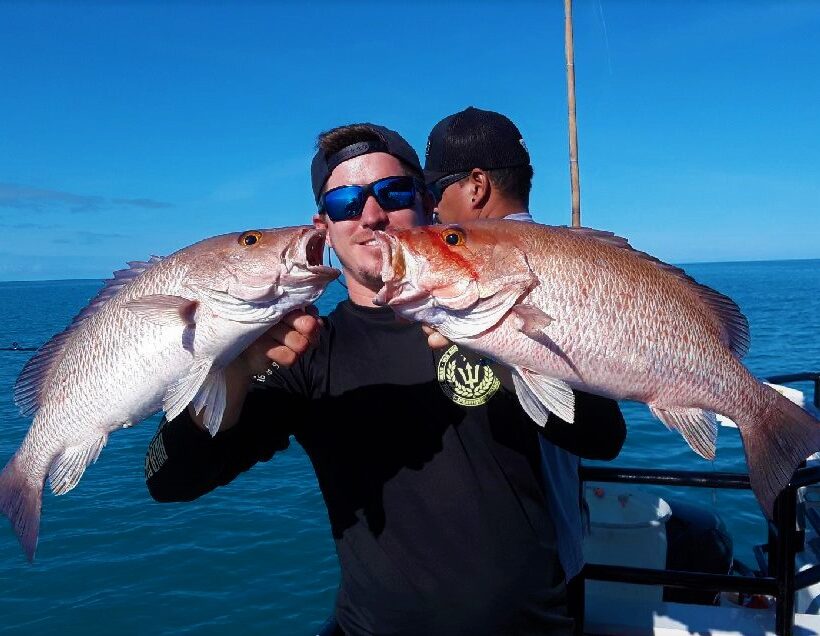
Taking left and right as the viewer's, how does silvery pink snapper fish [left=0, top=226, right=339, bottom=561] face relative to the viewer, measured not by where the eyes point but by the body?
facing to the right of the viewer

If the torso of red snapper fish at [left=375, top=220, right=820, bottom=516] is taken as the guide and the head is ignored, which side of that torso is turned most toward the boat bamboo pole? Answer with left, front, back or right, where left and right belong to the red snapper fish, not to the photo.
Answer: right

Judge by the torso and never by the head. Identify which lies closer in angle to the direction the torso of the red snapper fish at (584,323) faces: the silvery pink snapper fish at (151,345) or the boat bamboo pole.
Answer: the silvery pink snapper fish

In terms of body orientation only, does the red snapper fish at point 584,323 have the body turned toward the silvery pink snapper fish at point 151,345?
yes

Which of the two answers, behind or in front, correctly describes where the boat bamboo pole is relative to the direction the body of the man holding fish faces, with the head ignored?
behind

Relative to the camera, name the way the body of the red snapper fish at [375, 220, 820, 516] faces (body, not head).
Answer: to the viewer's left
